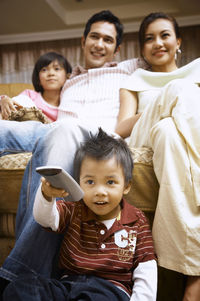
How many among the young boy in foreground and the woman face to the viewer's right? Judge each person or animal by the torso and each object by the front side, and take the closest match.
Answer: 0

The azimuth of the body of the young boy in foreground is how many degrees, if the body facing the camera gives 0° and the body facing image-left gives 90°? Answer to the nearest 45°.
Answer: approximately 45°

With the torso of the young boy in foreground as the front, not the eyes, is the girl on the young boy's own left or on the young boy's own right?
on the young boy's own right

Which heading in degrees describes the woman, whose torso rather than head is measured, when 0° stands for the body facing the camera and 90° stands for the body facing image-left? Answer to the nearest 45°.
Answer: approximately 0°
